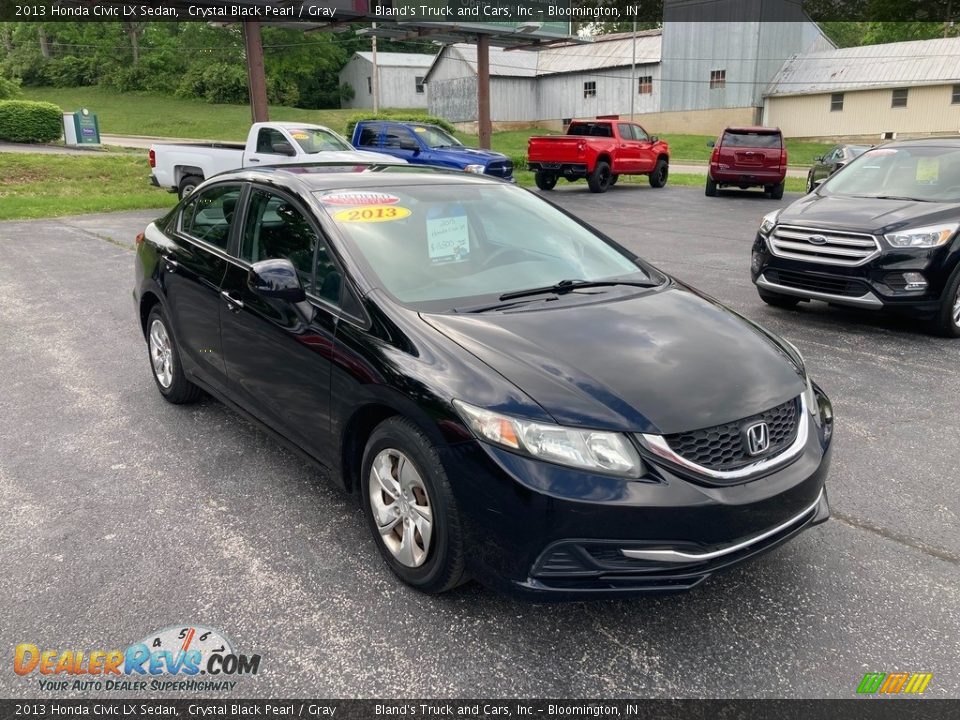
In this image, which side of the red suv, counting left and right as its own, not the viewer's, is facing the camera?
back

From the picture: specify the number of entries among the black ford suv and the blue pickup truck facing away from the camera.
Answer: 0

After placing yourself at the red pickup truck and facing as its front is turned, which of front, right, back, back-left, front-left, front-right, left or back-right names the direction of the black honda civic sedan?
back-right

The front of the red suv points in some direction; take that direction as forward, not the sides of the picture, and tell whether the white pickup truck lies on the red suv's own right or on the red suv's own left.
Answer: on the red suv's own left

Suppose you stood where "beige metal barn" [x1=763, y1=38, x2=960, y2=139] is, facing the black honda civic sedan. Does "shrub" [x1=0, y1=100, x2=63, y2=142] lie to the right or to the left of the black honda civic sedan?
right

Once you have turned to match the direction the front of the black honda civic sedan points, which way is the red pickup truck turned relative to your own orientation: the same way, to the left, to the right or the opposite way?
to the left

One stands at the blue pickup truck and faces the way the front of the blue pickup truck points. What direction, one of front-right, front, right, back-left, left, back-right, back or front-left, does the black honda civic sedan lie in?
front-right

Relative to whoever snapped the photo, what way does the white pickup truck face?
facing the viewer and to the right of the viewer

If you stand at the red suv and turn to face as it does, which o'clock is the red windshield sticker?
The red windshield sticker is roughly at 6 o'clock from the red suv.

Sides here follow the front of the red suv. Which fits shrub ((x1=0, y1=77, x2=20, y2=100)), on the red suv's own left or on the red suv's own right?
on the red suv's own left

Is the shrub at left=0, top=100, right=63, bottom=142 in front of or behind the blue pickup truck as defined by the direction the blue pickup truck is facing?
behind

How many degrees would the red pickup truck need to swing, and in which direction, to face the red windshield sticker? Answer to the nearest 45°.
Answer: approximately 135° to its right

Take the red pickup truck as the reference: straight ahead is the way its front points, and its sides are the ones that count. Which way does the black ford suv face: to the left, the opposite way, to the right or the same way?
the opposite way

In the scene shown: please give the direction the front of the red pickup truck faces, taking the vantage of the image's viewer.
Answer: facing away from the viewer and to the right of the viewer
